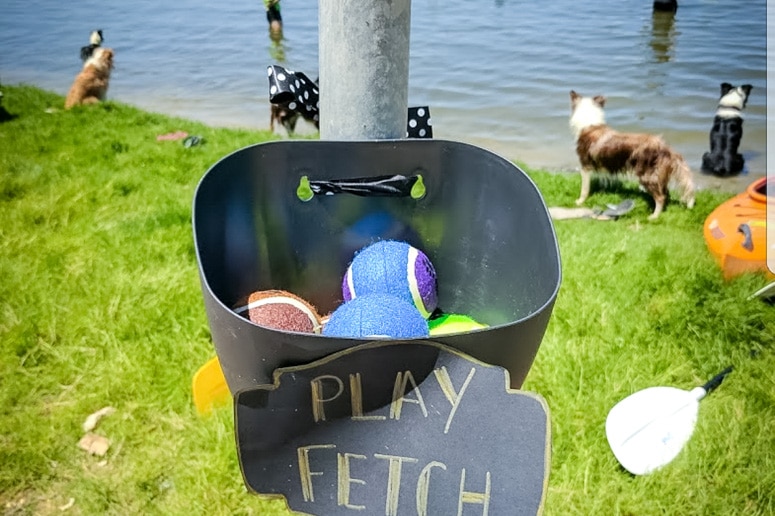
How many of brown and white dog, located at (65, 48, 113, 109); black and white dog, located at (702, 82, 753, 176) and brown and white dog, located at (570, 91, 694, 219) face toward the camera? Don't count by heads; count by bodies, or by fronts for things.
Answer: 0

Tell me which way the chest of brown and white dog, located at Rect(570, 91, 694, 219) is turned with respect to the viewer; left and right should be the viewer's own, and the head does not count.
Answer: facing away from the viewer and to the left of the viewer

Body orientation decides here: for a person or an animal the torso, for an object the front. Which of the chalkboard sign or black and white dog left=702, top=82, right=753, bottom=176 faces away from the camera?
the black and white dog

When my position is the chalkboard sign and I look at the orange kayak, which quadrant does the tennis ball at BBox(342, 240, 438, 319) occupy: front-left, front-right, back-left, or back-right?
front-left

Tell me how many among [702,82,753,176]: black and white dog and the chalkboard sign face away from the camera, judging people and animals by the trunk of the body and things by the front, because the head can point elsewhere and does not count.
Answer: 1

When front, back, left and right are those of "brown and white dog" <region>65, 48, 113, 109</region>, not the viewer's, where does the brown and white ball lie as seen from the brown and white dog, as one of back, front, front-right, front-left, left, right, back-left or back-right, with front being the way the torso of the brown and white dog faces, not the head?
back-right

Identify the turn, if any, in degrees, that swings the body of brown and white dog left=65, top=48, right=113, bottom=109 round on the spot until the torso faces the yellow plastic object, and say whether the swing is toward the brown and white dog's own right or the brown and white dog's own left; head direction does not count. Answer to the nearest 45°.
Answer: approximately 135° to the brown and white dog's own right

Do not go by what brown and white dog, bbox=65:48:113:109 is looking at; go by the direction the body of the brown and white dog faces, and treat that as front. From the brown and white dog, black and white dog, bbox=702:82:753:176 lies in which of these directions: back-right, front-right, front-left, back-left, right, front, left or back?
right

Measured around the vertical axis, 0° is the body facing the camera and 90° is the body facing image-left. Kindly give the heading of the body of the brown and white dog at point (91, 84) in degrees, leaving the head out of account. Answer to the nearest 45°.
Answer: approximately 225°

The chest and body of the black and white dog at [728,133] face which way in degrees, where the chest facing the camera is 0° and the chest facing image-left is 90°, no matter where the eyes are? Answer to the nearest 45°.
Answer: approximately 180°

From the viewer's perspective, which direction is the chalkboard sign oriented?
toward the camera

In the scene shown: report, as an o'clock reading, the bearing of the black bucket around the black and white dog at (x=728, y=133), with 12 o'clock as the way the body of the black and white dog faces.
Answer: The black bucket is roughly at 6 o'clock from the black and white dog.
